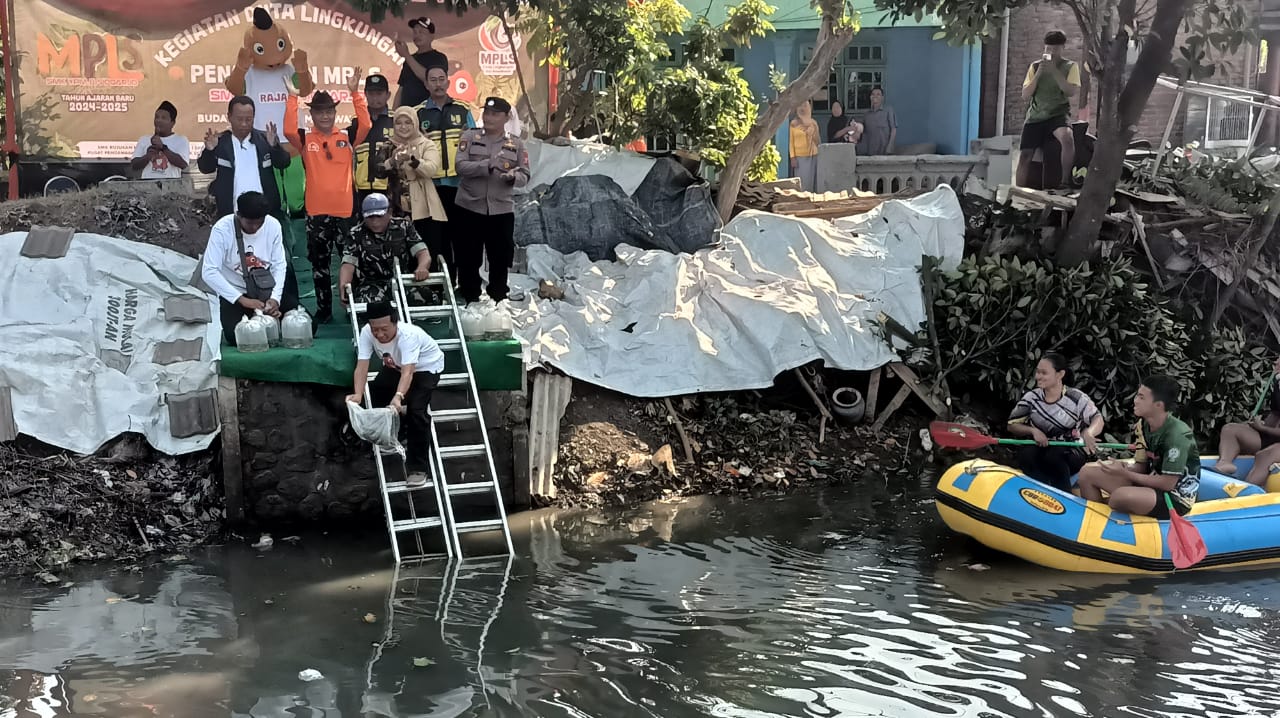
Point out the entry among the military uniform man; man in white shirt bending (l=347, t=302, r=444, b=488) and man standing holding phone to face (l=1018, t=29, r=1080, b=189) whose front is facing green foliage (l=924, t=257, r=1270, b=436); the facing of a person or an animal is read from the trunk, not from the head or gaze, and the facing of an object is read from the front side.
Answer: the man standing holding phone to face

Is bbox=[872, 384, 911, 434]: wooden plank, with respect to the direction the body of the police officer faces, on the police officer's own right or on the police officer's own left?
on the police officer's own left

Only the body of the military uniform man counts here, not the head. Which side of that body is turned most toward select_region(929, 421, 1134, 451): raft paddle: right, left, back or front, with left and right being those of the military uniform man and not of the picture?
left

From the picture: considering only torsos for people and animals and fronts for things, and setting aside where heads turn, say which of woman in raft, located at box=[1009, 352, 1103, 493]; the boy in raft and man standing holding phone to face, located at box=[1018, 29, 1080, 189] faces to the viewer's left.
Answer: the boy in raft

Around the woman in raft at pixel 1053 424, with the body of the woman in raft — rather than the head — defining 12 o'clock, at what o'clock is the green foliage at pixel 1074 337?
The green foliage is roughly at 6 o'clock from the woman in raft.

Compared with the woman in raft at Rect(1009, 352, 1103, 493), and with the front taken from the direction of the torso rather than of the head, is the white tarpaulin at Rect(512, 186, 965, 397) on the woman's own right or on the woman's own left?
on the woman's own right

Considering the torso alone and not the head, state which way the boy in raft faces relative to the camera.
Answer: to the viewer's left

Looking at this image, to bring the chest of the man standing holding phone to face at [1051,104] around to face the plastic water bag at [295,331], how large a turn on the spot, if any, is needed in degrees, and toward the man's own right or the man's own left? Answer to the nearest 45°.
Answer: approximately 45° to the man's own right
